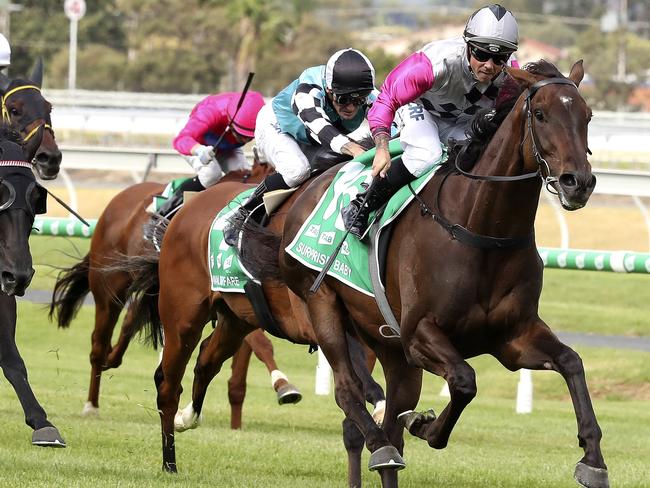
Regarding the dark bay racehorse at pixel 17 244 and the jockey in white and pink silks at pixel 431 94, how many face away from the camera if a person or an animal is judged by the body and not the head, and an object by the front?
0

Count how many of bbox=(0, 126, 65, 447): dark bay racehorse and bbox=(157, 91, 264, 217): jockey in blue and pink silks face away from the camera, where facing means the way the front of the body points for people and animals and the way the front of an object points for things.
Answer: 0

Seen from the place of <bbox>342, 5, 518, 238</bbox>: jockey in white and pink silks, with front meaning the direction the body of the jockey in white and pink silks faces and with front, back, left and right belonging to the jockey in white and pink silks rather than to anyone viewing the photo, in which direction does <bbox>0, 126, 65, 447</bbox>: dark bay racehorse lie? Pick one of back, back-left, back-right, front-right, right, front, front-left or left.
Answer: back-right

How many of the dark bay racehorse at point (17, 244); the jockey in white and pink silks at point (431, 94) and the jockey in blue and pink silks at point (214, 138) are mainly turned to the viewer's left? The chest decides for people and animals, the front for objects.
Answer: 0

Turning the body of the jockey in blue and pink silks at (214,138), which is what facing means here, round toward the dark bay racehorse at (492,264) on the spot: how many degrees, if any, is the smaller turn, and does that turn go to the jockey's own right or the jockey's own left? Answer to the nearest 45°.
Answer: approximately 45° to the jockey's own right

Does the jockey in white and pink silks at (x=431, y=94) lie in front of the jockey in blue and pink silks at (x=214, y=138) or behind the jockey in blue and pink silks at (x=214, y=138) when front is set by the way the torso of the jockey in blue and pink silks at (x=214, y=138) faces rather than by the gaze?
in front

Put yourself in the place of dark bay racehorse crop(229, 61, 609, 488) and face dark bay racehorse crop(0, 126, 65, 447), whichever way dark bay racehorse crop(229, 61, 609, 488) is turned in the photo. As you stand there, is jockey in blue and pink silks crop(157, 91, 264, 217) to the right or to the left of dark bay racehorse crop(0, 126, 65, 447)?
right

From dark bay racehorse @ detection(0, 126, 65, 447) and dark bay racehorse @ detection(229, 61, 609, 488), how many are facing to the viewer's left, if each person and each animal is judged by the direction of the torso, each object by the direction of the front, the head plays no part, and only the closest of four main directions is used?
0

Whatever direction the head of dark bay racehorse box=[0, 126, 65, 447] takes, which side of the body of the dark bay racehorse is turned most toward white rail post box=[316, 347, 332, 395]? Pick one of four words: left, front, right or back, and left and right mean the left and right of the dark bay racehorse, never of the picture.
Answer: left

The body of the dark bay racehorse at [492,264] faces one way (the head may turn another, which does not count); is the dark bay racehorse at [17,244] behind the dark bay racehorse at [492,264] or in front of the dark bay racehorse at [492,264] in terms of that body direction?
behind

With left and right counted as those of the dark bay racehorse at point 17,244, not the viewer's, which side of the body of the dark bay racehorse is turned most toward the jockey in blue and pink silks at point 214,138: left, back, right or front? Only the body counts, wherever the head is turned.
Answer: left

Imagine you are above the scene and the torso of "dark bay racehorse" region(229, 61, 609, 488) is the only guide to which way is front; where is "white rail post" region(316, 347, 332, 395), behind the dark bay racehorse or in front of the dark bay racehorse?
behind
